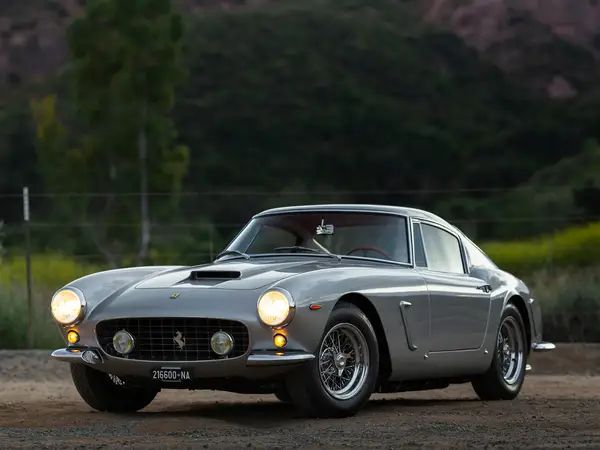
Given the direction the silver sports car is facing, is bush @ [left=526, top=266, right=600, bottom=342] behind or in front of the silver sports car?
behind

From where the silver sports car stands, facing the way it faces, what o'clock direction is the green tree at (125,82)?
The green tree is roughly at 4 o'clock from the silver sports car.

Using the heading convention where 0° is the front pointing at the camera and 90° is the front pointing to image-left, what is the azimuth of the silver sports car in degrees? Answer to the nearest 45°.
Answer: approximately 45°

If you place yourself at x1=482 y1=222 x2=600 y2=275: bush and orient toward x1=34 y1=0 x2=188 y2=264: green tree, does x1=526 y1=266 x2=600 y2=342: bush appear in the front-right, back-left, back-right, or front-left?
back-left

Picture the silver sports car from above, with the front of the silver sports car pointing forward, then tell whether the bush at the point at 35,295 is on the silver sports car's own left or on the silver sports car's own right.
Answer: on the silver sports car's own right
